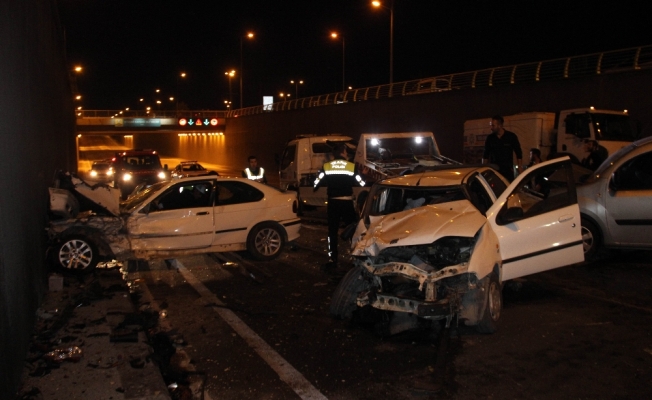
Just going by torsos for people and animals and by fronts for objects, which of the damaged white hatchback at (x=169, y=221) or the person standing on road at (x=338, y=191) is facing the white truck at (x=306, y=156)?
the person standing on road

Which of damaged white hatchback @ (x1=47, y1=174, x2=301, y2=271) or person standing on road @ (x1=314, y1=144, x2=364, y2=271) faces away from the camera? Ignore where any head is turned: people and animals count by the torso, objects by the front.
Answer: the person standing on road

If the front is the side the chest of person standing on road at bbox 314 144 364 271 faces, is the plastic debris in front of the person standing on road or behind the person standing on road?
behind

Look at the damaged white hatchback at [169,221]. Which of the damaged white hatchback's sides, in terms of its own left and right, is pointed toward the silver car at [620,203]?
back

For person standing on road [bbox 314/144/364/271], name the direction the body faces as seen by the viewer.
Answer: away from the camera

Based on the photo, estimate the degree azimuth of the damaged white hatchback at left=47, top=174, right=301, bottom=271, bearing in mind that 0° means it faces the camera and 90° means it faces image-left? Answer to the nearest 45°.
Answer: approximately 90°

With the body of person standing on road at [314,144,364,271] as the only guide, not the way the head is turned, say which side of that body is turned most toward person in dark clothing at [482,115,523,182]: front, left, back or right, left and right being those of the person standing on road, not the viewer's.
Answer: right

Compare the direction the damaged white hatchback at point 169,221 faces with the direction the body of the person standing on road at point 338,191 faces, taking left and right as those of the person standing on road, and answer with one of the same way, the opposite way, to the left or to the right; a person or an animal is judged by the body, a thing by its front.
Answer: to the left

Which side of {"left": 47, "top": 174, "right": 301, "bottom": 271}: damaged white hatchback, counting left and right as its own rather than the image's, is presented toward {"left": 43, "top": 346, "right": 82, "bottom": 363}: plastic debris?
left

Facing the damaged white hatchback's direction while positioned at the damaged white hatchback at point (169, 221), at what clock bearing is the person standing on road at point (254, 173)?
The person standing on road is roughly at 4 o'clock from the damaged white hatchback.

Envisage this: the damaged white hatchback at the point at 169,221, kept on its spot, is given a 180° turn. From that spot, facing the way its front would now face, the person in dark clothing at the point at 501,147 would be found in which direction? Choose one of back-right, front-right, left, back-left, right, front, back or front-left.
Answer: front

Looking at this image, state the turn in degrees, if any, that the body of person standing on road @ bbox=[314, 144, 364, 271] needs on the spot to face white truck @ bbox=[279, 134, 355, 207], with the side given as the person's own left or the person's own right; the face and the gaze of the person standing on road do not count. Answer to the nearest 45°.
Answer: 0° — they already face it

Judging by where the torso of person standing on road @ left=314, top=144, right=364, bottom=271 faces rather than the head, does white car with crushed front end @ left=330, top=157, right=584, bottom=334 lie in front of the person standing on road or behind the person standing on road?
behind

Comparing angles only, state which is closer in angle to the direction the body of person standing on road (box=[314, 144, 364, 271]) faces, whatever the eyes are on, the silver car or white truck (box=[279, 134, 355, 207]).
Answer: the white truck
